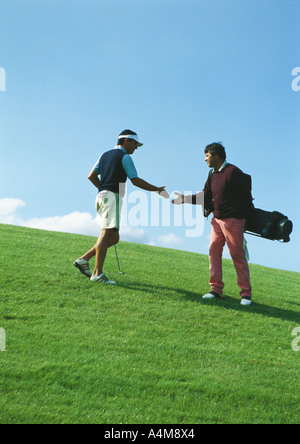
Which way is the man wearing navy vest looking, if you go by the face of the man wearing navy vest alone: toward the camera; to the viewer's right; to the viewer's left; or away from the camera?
to the viewer's right

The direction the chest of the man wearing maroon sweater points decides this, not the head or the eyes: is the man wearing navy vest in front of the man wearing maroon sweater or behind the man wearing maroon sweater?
in front

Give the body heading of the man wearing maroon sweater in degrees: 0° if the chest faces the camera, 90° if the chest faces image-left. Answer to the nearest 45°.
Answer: approximately 45°

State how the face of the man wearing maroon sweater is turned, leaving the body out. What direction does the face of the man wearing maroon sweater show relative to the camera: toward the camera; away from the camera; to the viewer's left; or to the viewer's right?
to the viewer's left
